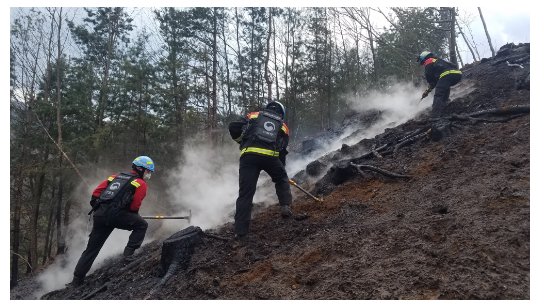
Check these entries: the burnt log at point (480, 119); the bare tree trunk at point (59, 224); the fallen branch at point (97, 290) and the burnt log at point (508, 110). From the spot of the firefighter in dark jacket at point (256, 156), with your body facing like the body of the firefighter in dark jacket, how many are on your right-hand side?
2

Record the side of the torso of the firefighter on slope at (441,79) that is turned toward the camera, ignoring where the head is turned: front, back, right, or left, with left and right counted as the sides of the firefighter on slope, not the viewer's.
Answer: left

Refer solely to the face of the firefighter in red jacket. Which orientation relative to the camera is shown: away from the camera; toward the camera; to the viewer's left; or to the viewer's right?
to the viewer's right

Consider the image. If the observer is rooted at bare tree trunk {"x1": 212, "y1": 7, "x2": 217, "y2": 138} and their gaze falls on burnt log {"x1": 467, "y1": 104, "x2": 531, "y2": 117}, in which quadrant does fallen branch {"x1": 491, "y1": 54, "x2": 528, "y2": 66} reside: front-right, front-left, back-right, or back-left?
front-left

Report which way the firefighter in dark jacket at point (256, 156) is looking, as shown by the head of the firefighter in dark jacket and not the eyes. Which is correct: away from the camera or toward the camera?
away from the camera

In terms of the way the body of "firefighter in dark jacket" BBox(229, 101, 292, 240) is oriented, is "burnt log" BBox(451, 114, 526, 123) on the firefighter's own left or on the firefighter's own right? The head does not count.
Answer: on the firefighter's own right

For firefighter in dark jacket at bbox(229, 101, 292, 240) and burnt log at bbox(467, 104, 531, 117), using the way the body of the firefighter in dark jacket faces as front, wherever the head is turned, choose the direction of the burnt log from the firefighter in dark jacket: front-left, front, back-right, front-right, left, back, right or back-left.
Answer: right

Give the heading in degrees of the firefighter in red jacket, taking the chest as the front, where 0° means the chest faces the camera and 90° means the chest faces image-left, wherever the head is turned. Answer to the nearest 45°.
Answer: approximately 225°

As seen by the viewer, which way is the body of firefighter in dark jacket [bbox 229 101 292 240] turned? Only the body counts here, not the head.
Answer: away from the camera

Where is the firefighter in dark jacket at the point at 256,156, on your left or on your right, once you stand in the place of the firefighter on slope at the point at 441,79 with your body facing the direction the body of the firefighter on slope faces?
on your left

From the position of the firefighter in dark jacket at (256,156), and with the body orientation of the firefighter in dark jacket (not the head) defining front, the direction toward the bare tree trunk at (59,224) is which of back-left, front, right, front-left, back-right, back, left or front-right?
front-left

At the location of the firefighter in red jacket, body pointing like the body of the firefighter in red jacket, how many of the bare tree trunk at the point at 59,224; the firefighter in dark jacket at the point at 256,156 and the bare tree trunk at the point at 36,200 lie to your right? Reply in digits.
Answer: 1
